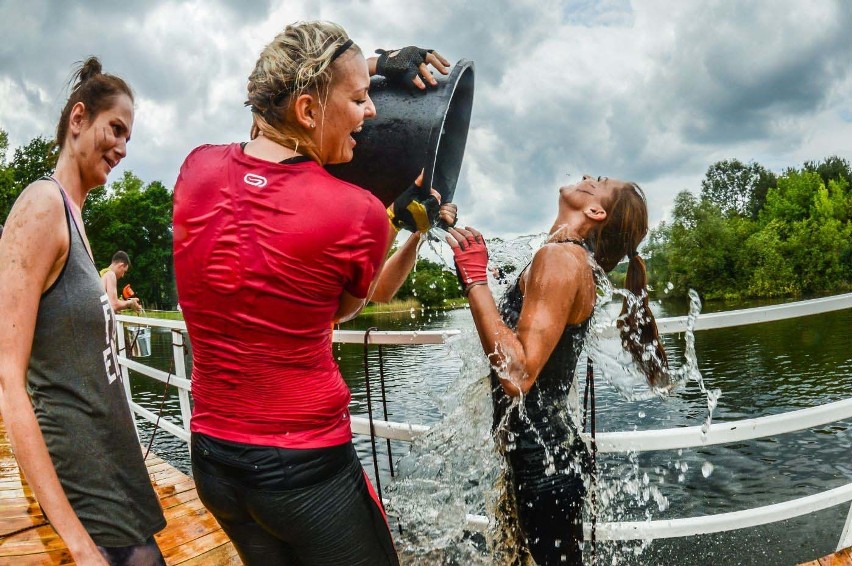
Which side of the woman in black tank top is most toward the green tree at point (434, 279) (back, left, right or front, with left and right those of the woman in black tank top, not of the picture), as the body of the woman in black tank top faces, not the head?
right

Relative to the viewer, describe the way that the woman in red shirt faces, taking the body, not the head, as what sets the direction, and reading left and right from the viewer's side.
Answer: facing away from the viewer and to the right of the viewer

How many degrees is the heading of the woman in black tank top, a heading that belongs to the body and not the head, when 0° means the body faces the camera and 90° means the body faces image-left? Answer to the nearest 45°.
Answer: approximately 90°

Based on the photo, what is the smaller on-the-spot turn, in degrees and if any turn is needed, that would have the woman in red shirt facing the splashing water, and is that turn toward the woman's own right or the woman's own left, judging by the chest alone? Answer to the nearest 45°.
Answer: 0° — they already face it

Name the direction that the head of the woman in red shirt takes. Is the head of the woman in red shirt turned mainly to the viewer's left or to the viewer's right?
to the viewer's right

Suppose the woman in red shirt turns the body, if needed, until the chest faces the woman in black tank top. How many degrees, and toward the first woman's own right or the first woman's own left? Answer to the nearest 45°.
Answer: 0° — they already face them

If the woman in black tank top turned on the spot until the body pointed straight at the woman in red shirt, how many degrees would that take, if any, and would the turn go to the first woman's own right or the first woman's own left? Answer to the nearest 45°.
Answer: approximately 45° to the first woman's own left

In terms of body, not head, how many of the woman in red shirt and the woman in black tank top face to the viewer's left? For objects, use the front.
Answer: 1

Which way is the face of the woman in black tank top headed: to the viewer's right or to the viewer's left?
to the viewer's left

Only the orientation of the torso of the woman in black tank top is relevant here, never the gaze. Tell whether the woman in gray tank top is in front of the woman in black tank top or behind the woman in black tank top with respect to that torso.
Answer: in front

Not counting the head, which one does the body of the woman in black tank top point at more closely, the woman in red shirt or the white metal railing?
the woman in red shirt

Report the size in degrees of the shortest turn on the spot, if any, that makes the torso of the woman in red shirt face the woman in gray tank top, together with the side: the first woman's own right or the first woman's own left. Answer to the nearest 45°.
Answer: approximately 90° to the first woman's own left

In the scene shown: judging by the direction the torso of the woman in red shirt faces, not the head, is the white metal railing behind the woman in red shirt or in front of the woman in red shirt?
in front

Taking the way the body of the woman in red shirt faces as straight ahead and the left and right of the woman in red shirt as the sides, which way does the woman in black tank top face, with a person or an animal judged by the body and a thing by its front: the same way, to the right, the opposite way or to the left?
to the left
